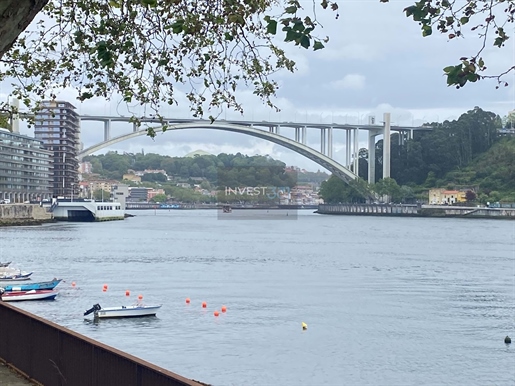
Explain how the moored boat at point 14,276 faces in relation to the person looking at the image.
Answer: facing to the right of the viewer

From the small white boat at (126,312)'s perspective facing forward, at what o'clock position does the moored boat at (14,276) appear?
The moored boat is roughly at 8 o'clock from the small white boat.

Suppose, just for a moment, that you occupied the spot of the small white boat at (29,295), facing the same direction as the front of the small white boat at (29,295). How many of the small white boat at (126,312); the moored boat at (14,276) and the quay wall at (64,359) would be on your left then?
1

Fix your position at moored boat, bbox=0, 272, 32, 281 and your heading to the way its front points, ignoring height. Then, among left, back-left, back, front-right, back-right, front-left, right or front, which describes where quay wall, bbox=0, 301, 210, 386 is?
right

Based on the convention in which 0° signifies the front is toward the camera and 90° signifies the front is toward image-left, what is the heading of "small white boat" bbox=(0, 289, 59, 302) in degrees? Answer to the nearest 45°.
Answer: approximately 270°

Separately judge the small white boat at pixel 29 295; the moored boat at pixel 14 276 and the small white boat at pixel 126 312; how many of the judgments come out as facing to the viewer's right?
3

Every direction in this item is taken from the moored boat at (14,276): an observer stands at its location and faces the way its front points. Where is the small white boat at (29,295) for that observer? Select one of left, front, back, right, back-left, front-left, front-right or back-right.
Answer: right

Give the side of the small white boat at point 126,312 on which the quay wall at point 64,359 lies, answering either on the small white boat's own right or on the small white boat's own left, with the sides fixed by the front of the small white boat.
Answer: on the small white boat's own right

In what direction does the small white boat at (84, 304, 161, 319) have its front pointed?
to the viewer's right

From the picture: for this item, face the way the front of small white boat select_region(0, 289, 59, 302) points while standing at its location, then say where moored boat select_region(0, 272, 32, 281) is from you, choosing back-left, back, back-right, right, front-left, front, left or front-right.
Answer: left

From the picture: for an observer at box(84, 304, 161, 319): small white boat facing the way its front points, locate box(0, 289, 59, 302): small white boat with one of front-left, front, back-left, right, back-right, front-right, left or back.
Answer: back-left

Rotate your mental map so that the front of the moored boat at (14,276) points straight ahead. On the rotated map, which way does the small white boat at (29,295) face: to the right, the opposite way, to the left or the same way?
the same way

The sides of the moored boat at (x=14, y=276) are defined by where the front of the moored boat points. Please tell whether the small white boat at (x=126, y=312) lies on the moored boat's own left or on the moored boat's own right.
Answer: on the moored boat's own right

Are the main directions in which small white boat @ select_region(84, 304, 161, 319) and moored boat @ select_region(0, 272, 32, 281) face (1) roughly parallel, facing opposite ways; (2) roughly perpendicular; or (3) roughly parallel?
roughly parallel

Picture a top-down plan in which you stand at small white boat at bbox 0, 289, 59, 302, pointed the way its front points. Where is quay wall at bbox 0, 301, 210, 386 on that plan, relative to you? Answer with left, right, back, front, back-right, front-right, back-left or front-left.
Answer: right
